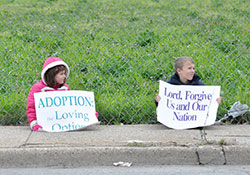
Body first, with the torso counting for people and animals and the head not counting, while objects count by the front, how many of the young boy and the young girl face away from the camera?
0

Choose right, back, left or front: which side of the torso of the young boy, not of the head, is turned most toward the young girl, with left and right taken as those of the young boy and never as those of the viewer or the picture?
right

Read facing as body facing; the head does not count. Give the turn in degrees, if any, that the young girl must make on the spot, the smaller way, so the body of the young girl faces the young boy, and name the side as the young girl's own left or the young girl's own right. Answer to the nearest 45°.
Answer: approximately 45° to the young girl's own left

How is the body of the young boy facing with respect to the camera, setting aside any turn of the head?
toward the camera

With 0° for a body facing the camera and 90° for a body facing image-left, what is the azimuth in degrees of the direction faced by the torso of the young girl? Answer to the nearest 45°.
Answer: approximately 315°
